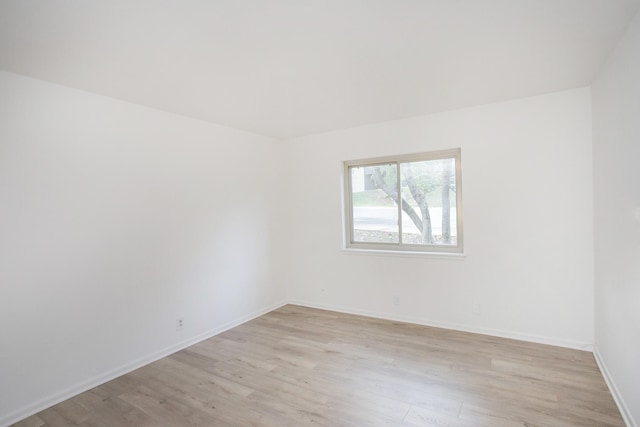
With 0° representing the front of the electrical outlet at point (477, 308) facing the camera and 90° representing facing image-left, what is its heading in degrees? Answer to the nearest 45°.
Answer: approximately 0°
